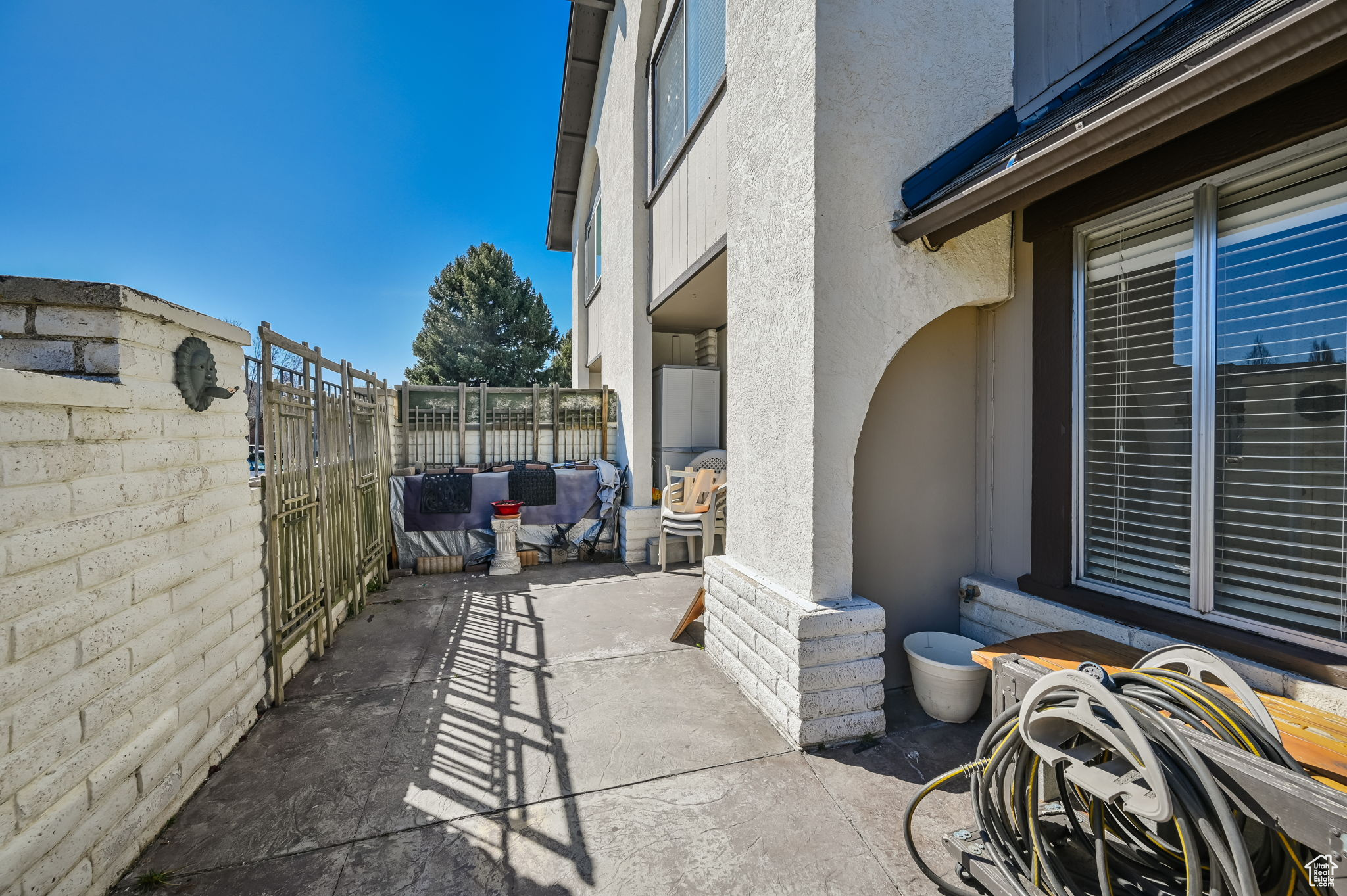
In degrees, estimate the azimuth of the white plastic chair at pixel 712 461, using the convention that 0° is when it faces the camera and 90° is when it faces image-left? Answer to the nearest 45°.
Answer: approximately 45°

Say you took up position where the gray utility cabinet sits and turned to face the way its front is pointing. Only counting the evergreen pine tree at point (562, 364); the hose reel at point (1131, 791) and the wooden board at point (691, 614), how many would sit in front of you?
2

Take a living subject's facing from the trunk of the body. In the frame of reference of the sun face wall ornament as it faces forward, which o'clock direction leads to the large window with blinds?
The large window with blinds is roughly at 12 o'clock from the sun face wall ornament.

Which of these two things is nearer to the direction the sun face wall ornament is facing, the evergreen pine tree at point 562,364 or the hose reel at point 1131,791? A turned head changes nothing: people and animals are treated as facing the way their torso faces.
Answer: the hose reel

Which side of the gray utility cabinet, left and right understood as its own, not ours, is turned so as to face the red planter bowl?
right

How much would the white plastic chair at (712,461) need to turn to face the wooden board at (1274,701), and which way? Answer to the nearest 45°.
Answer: approximately 45° to its left

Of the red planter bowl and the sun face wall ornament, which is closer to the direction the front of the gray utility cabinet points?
the sun face wall ornament

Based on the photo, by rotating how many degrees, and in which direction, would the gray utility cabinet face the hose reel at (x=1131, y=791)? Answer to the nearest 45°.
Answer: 0° — it already faces it

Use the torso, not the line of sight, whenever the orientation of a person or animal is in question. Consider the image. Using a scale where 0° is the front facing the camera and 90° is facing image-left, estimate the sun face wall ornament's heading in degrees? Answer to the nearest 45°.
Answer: approximately 315°

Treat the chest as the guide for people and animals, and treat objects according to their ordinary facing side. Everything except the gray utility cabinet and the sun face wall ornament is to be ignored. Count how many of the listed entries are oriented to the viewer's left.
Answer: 0

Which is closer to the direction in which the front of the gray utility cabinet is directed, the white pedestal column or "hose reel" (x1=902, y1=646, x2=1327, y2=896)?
the hose reel

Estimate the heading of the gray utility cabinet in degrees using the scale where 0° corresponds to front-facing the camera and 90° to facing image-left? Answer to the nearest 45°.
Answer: approximately 0°

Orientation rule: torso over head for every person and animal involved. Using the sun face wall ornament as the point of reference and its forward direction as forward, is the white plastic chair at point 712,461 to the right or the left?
on its left

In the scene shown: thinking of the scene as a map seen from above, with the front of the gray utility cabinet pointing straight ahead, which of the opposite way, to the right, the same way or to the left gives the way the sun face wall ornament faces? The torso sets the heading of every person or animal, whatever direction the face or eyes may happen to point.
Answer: to the left

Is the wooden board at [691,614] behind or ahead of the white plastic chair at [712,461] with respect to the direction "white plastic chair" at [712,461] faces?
ahead

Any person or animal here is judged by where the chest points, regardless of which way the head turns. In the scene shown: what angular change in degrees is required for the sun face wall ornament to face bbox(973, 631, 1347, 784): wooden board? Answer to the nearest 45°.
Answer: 0° — it already faces it

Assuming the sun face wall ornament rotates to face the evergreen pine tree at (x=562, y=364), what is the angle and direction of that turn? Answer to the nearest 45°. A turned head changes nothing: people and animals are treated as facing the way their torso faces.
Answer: approximately 90° to its left
